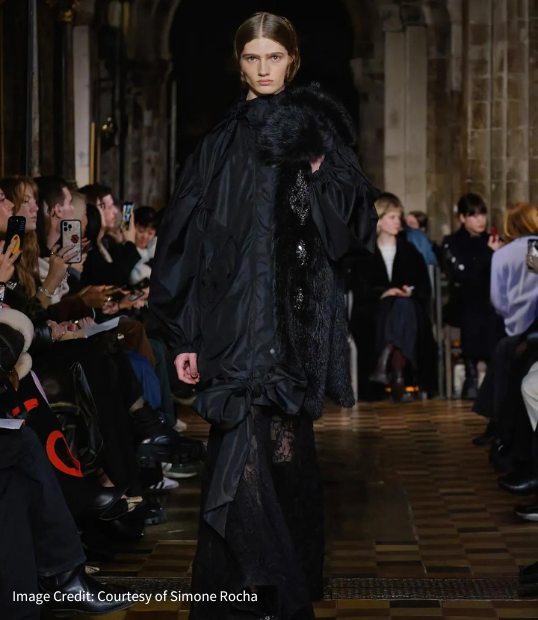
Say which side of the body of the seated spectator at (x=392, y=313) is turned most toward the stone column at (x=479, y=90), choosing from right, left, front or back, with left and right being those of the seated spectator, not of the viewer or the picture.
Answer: back

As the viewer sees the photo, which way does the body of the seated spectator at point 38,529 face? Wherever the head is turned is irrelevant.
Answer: to the viewer's right

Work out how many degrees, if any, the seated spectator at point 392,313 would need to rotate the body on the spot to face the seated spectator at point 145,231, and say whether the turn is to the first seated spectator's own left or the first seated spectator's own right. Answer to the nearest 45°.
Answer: approximately 90° to the first seated spectator's own right

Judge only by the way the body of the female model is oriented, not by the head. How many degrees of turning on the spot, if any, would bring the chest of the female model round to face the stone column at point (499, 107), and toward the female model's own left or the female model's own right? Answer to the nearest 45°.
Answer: approximately 180°

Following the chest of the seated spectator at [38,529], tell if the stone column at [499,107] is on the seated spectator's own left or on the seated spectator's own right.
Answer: on the seated spectator's own left

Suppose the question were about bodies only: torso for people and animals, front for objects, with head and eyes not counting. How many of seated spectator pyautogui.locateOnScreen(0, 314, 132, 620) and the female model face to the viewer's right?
1
